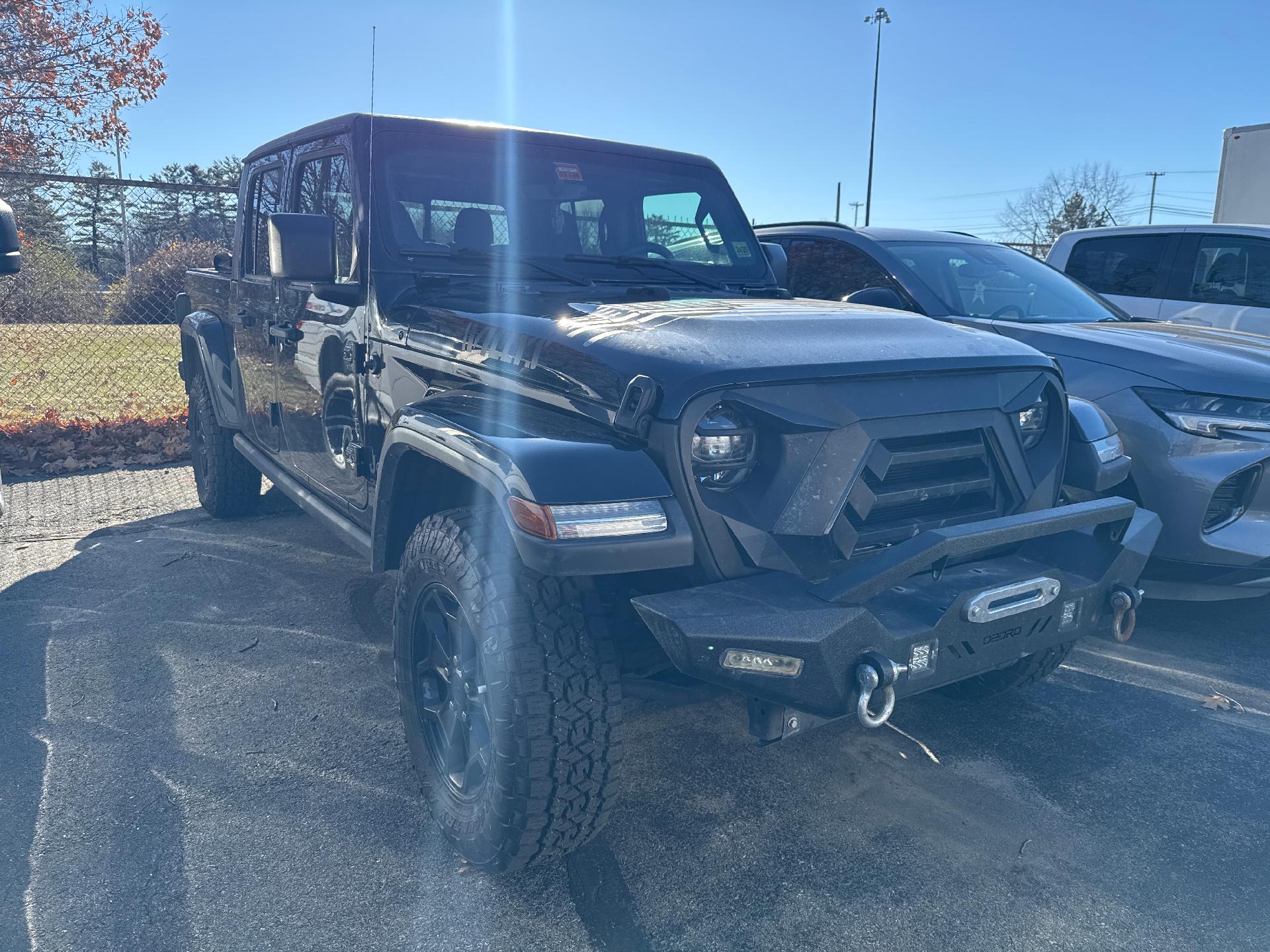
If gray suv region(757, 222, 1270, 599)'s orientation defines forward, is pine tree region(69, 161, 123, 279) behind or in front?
behind

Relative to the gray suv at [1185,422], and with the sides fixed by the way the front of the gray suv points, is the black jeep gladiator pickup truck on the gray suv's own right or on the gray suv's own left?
on the gray suv's own right

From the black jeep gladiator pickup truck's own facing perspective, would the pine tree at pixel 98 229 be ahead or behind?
behind

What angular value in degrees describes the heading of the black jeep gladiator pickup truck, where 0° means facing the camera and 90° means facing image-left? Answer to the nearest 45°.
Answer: approximately 315°

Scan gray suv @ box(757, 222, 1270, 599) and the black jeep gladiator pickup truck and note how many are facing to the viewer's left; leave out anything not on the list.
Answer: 0

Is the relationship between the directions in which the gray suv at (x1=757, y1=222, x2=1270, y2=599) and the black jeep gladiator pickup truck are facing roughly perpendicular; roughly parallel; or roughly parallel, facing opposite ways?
roughly parallel

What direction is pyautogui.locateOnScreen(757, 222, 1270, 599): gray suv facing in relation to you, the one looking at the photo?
facing the viewer and to the right of the viewer

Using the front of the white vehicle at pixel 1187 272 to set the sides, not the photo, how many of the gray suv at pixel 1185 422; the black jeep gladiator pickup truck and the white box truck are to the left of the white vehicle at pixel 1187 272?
1

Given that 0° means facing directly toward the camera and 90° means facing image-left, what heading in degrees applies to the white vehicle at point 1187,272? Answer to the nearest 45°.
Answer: approximately 270°

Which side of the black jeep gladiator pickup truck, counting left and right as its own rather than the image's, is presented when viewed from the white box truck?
left

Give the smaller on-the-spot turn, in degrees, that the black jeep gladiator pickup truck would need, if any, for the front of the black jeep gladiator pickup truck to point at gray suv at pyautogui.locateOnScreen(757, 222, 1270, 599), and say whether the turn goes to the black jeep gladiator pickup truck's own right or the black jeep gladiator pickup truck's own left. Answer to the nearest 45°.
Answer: approximately 90° to the black jeep gladiator pickup truck's own left

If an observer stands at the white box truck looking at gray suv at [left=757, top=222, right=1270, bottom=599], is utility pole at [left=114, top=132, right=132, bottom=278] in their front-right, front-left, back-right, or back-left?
front-right

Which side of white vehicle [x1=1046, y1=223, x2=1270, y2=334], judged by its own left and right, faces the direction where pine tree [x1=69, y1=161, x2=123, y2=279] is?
back

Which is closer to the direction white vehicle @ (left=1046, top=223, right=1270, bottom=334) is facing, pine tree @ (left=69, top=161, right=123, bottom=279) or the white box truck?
the white box truck

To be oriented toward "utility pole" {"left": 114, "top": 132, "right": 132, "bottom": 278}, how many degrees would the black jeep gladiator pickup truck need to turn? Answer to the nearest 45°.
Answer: approximately 180°
